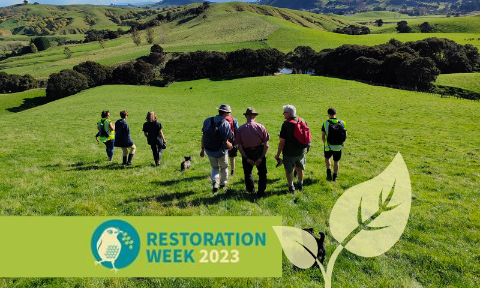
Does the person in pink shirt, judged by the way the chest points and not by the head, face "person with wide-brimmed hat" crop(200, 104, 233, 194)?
no

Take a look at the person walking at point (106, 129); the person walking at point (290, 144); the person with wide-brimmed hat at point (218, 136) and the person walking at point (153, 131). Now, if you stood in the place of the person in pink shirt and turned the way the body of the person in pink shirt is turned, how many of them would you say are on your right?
1

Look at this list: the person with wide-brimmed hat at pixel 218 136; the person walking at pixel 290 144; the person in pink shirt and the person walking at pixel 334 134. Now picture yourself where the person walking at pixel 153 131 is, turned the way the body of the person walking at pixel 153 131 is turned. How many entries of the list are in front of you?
0

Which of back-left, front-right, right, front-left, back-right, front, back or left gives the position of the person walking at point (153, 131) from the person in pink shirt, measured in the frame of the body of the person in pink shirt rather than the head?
front-left

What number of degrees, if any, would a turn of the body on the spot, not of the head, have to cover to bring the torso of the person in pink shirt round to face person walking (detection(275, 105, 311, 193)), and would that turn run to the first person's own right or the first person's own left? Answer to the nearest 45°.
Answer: approximately 90° to the first person's own right

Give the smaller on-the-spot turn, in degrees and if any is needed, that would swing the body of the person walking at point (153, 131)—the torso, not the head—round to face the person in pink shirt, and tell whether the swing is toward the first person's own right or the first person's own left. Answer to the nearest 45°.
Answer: approximately 135° to the first person's own right

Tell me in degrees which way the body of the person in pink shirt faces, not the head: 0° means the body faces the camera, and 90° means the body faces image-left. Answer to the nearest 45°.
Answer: approximately 180°

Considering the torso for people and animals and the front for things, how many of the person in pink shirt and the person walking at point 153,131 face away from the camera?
2

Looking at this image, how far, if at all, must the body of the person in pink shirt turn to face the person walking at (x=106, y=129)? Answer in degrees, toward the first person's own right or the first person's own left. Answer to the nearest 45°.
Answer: approximately 45° to the first person's own left

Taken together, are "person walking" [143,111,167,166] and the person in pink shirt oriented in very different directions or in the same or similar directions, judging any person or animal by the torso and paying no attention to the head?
same or similar directions

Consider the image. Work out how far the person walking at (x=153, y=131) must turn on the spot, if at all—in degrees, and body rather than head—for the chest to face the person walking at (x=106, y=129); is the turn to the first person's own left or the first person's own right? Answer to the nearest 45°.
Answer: approximately 45° to the first person's own left

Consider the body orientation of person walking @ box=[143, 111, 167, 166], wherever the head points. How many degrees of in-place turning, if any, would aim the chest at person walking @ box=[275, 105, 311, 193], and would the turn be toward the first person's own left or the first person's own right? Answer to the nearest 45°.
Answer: approximately 135° to the first person's own right

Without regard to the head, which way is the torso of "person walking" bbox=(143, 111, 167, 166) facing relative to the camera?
away from the camera
